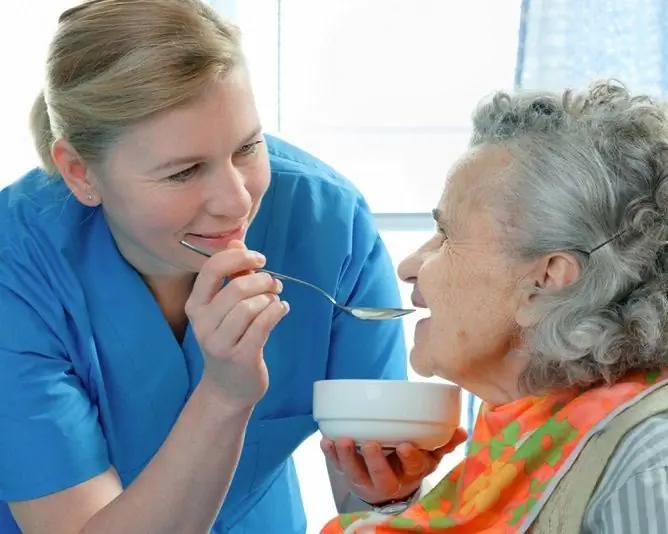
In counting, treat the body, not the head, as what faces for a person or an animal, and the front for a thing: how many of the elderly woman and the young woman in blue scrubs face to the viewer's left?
1

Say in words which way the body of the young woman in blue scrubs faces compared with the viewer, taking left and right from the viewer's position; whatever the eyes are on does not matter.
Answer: facing the viewer and to the right of the viewer

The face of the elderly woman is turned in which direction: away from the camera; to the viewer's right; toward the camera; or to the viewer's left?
to the viewer's left

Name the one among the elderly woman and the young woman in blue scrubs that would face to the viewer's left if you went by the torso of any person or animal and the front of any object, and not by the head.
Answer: the elderly woman

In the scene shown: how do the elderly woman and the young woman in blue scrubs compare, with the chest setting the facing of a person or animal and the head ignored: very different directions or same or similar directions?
very different directions

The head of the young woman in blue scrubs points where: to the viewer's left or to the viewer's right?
to the viewer's right

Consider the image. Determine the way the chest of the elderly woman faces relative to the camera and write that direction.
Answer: to the viewer's left
